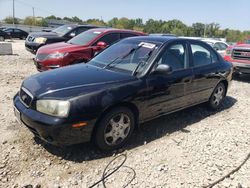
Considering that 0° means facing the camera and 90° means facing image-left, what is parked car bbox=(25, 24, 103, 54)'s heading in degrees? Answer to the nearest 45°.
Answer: approximately 45°

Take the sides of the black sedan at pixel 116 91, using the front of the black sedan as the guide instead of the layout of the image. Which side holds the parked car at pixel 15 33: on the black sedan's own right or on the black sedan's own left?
on the black sedan's own right

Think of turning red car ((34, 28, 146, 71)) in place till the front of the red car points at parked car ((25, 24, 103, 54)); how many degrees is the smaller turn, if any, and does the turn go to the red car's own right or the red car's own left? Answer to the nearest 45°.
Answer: approximately 135° to the red car's own right

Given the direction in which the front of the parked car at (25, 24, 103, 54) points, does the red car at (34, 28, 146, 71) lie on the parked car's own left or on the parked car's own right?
on the parked car's own left

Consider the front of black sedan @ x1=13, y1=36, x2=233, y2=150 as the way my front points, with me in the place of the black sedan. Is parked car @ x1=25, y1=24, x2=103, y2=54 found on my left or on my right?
on my right

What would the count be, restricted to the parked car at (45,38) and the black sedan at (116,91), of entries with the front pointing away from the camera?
0

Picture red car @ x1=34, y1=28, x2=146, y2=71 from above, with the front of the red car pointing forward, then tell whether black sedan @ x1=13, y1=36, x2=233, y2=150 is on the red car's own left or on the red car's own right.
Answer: on the red car's own left

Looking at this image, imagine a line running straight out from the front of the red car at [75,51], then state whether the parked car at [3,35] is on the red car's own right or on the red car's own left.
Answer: on the red car's own right
